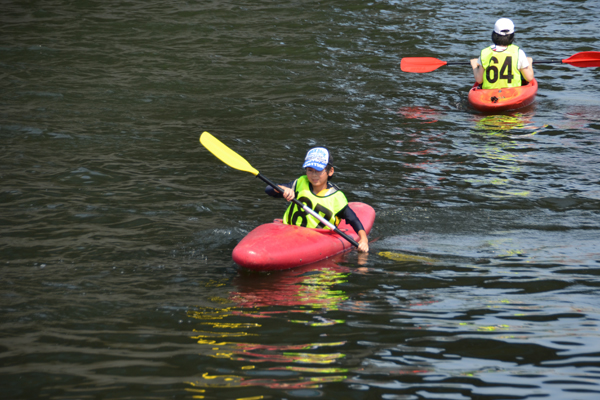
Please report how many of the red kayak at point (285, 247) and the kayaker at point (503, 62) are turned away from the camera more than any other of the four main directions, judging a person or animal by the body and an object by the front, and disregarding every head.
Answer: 1

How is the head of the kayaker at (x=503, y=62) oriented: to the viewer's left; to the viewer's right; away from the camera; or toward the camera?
away from the camera

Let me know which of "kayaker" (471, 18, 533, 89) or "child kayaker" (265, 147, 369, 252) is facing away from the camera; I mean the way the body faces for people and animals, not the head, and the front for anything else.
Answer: the kayaker

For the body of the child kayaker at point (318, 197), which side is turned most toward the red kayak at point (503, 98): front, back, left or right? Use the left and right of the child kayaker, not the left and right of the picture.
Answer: back

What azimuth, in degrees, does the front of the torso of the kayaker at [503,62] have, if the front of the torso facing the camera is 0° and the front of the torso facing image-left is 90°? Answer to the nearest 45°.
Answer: approximately 180°

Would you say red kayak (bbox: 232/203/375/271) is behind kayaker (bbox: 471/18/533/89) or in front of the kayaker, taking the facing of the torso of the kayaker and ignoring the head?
behind

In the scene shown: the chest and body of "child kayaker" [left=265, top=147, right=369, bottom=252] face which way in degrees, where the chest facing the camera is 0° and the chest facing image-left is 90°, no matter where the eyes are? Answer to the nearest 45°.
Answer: approximately 45°

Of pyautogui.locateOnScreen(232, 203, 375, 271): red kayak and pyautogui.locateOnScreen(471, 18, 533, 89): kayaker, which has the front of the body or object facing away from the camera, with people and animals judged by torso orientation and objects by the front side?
the kayaker

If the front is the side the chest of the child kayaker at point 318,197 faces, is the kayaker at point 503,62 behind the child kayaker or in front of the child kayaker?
behind

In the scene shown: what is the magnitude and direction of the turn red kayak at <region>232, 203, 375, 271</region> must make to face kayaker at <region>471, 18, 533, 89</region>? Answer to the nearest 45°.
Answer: approximately 180°
